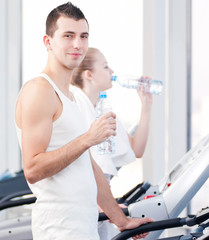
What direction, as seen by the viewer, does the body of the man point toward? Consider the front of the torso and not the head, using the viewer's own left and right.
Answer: facing to the right of the viewer
